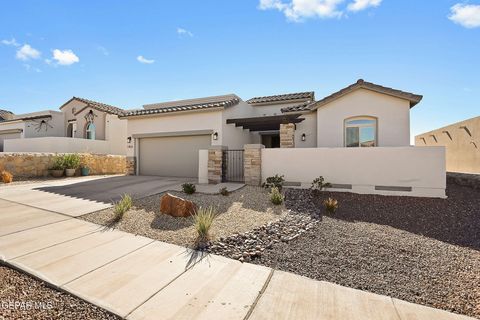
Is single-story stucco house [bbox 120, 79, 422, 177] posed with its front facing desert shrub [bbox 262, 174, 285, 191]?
yes

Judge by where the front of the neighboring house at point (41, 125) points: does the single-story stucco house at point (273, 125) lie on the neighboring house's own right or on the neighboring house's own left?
on the neighboring house's own left

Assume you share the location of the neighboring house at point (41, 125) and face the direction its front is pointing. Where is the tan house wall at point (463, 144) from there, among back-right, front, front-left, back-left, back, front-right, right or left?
left

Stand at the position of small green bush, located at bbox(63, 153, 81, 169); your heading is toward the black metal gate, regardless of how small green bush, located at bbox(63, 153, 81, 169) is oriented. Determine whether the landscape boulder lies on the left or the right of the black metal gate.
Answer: right

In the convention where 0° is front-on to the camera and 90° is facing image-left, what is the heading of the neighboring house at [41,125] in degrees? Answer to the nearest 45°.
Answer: approximately 45°

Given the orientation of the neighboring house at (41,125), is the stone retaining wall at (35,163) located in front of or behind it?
in front

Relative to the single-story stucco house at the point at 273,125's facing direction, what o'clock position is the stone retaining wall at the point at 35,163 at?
The stone retaining wall is roughly at 3 o'clock from the single-story stucco house.

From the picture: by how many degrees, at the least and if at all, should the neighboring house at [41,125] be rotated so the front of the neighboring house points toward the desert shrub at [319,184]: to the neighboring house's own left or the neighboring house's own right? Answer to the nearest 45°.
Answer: approximately 45° to the neighboring house's own left

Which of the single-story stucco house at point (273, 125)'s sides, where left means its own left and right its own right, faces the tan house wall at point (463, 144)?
left

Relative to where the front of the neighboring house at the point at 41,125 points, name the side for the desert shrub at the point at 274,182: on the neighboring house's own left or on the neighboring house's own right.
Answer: on the neighboring house's own left

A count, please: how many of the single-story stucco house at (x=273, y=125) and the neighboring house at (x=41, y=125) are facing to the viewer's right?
0

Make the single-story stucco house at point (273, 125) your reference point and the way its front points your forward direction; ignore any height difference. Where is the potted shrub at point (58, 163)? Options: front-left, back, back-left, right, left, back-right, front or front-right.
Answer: right

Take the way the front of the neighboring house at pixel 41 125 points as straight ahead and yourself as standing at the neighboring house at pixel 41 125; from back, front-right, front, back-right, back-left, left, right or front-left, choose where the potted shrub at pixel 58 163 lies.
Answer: front-left
